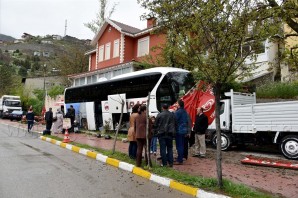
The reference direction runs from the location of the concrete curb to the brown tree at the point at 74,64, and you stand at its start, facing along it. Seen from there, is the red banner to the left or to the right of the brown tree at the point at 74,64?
right

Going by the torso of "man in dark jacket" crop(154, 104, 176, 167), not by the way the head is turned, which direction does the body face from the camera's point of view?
away from the camera

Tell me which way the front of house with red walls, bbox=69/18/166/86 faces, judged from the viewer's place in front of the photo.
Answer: facing the viewer and to the left of the viewer

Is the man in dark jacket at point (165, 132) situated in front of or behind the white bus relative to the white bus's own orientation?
in front

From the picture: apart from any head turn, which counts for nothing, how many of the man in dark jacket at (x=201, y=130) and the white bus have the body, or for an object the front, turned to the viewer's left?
1

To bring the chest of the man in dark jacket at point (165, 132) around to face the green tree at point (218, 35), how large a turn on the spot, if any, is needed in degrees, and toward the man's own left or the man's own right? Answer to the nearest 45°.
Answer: approximately 135° to the man's own right

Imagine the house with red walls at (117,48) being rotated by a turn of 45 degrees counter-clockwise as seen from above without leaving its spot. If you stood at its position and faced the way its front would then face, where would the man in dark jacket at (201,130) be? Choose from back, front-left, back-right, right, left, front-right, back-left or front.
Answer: front

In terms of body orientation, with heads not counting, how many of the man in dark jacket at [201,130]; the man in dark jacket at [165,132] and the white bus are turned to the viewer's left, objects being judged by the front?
1

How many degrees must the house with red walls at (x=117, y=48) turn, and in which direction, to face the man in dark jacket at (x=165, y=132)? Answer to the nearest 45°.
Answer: approximately 45° to its left
